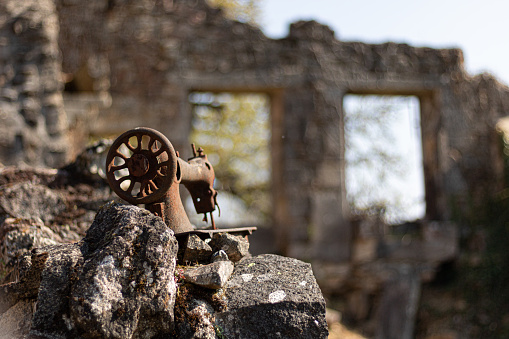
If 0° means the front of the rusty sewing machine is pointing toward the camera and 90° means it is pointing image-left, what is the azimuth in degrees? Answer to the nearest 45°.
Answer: approximately 135°

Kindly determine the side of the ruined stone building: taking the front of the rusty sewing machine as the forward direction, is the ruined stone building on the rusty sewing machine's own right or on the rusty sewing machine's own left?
on the rusty sewing machine's own right
